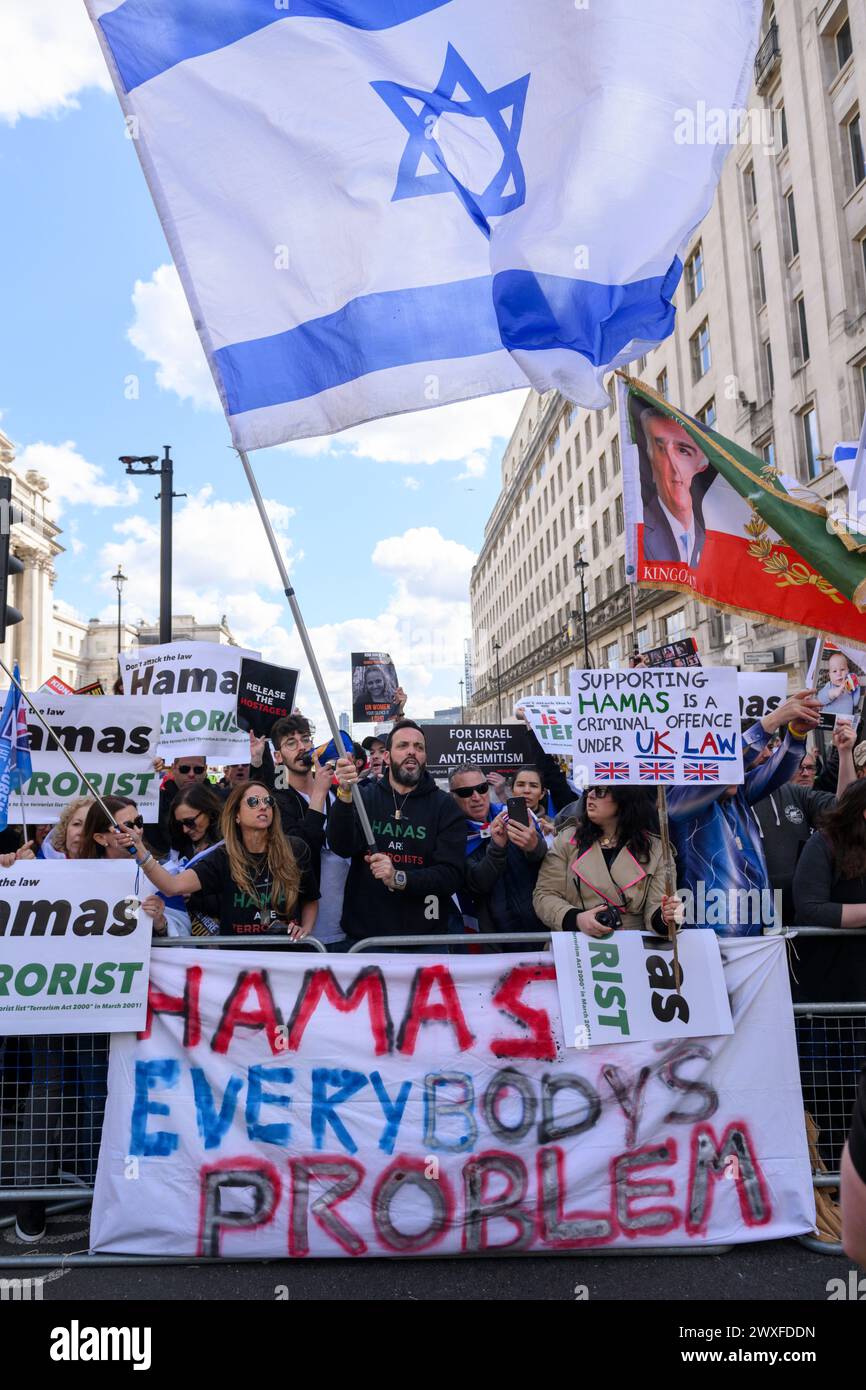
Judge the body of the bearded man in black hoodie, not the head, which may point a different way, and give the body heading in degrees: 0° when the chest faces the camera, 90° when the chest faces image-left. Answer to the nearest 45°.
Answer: approximately 0°

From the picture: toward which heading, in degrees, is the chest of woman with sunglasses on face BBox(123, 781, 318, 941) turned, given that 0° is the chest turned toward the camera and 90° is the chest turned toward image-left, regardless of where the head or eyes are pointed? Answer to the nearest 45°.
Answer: approximately 0°

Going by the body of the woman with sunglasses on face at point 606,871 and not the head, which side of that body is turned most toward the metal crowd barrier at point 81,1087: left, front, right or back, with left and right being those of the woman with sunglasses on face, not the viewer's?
right

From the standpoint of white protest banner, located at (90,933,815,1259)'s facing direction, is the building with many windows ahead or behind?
behind

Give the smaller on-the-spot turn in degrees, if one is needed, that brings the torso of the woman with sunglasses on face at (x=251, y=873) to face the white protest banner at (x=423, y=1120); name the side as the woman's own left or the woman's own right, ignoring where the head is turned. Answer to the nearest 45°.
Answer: approximately 45° to the woman's own left
